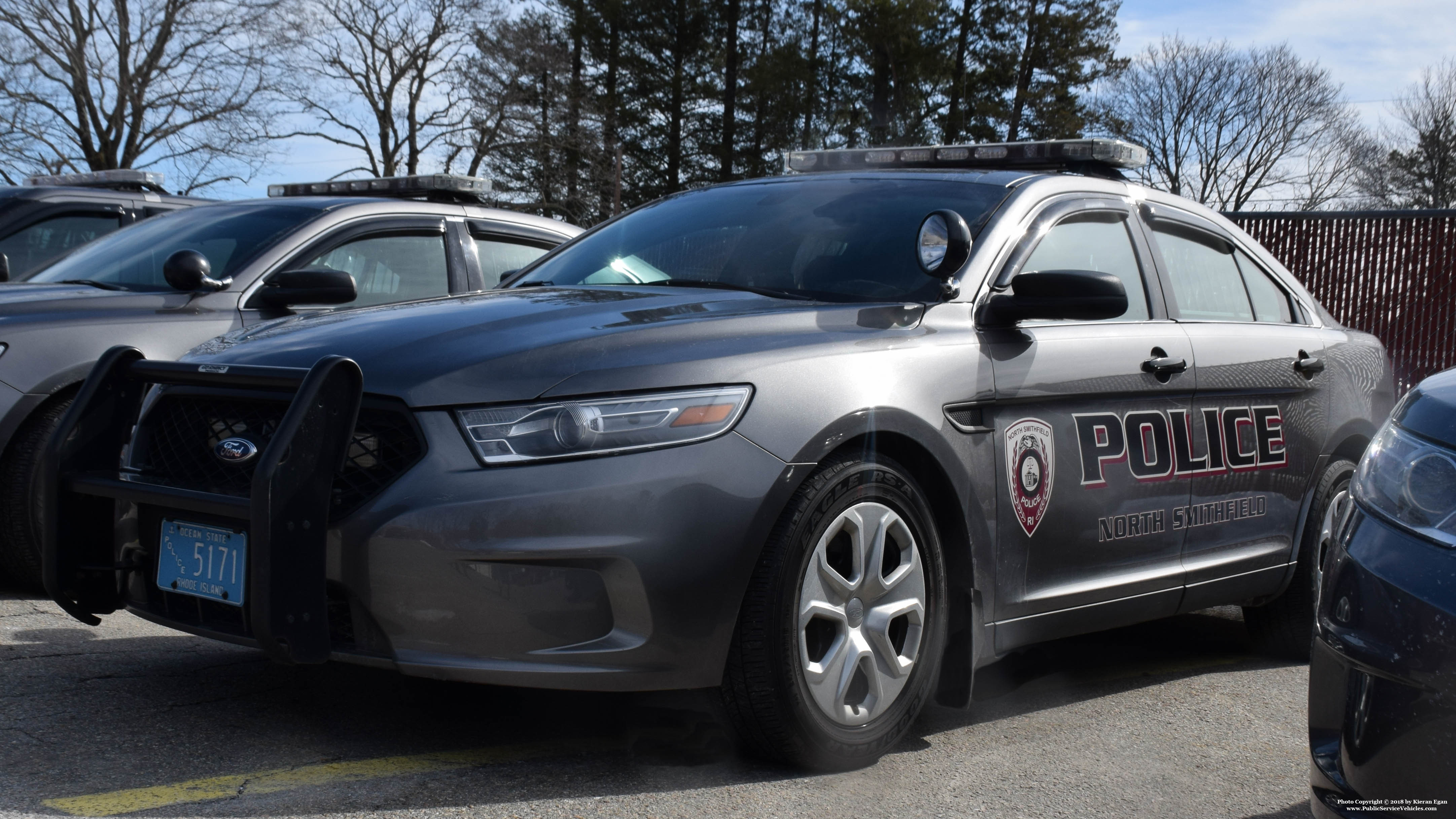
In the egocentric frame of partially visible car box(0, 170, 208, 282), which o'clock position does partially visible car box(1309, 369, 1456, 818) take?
partially visible car box(1309, 369, 1456, 818) is roughly at 10 o'clock from partially visible car box(0, 170, 208, 282).

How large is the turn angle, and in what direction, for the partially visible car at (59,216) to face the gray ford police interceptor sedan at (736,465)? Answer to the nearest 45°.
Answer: approximately 45° to its left

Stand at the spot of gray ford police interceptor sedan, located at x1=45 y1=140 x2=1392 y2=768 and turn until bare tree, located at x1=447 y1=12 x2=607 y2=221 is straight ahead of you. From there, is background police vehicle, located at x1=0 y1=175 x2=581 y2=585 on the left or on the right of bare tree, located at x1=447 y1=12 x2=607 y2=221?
left

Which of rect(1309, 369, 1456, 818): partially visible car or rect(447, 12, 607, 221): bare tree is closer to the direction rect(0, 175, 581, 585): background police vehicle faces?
the partially visible car

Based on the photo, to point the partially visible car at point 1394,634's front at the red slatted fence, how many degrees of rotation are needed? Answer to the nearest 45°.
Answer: approximately 135° to its right

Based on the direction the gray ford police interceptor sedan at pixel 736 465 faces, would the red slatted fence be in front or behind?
behind

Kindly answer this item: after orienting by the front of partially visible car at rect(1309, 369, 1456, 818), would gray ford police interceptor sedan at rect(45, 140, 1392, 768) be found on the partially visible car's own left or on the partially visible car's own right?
on the partially visible car's own right

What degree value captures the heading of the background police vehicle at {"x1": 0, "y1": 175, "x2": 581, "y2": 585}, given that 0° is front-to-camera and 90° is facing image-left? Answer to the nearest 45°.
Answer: approximately 45°

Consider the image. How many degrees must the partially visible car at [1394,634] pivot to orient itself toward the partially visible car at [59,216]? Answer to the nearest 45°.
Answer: approximately 45° to its right

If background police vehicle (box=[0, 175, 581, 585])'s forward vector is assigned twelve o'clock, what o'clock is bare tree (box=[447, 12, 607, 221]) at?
The bare tree is roughly at 5 o'clock from the background police vehicle.

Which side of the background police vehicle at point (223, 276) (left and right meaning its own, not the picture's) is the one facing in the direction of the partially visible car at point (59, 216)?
right
